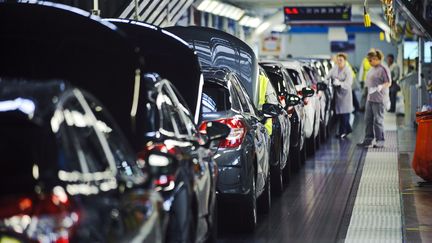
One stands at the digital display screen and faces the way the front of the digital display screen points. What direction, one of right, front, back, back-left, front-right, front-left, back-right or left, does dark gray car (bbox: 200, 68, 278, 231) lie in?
front

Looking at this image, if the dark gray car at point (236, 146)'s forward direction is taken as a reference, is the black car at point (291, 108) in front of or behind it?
in front

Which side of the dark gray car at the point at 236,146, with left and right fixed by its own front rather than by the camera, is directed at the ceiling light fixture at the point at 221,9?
front

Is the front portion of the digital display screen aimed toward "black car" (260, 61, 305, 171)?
yes

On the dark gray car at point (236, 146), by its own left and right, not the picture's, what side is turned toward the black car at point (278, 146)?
front

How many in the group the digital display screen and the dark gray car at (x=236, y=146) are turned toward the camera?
1

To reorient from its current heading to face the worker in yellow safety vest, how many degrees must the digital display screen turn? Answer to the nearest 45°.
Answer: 0° — it already faces them

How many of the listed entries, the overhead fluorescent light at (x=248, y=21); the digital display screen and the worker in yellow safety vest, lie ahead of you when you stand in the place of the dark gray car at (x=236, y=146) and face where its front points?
3

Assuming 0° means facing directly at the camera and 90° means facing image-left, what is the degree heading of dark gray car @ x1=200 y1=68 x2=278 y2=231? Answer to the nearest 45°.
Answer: approximately 180°

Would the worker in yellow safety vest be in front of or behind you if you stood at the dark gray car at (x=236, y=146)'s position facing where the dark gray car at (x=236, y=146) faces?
in front

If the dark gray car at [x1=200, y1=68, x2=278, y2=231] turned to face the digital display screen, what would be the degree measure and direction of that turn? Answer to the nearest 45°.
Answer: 0° — it already faces it

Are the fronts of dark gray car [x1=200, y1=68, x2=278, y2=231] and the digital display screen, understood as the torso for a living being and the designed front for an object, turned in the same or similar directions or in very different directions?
very different directions

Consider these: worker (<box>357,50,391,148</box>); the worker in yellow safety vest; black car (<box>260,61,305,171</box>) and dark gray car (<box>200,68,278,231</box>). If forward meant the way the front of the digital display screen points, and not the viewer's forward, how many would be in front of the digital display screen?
4

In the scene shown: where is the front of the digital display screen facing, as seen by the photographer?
facing the viewer

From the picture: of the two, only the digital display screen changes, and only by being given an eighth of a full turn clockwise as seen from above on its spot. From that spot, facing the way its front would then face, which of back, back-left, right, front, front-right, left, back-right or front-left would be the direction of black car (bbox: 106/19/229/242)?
front-left
